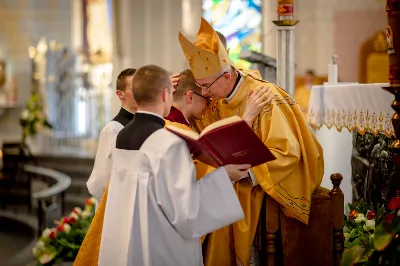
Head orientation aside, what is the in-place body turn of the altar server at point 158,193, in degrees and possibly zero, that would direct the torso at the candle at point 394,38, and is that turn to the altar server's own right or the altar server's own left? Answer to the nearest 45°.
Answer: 0° — they already face it

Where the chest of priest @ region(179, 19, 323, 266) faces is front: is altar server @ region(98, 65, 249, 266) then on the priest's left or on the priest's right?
on the priest's left

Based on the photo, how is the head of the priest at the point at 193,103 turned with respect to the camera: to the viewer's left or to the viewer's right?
to the viewer's right

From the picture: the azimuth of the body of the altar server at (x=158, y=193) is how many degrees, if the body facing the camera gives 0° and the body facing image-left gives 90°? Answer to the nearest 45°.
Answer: approximately 225°

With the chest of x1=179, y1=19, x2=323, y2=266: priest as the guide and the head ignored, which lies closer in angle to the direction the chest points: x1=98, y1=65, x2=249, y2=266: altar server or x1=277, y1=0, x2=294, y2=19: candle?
the altar server

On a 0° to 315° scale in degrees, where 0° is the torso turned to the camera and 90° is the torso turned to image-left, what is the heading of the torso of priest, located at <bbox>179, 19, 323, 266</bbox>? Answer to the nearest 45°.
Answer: approximately 90°

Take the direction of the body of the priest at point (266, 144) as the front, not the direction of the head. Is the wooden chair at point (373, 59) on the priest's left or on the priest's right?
on the priest's right

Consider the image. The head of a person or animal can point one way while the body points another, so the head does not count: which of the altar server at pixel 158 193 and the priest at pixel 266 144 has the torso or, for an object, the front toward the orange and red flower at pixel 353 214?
the altar server

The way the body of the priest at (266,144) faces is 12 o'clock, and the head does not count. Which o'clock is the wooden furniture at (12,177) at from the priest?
The wooden furniture is roughly at 2 o'clock from the priest.

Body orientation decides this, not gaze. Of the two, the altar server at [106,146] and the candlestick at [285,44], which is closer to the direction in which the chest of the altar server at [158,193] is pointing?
the candlestick

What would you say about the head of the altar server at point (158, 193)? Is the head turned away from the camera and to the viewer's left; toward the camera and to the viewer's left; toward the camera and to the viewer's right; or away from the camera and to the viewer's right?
away from the camera and to the viewer's right

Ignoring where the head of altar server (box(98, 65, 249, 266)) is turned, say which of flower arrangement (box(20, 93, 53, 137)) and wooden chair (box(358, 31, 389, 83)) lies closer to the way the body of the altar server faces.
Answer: the wooden chair

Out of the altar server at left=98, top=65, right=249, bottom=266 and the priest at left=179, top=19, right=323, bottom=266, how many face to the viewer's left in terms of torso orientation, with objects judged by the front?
1

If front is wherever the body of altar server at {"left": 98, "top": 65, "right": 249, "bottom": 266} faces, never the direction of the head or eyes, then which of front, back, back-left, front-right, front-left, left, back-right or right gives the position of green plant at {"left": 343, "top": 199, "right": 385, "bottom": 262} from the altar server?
front

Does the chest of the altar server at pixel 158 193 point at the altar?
yes

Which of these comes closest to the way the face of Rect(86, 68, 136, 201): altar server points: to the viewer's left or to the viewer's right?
to the viewer's right

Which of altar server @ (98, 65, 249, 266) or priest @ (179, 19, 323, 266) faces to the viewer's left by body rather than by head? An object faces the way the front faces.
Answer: the priest
